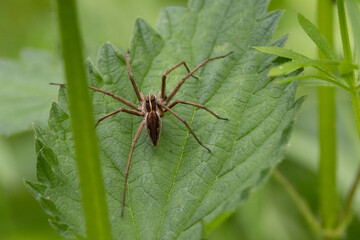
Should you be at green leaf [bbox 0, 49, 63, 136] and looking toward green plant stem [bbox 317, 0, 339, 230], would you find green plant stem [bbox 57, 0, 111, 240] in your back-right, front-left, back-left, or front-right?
front-right

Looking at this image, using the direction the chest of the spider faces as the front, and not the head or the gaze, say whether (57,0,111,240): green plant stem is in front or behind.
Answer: behind

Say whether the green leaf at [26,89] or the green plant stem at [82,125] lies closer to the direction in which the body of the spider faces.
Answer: the green leaf

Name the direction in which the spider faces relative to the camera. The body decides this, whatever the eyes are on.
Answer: away from the camera

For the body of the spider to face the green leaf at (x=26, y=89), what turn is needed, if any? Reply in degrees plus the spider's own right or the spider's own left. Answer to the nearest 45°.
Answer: approximately 45° to the spider's own left

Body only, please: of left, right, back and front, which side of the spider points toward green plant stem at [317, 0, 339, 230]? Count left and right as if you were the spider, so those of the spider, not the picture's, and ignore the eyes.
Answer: right
